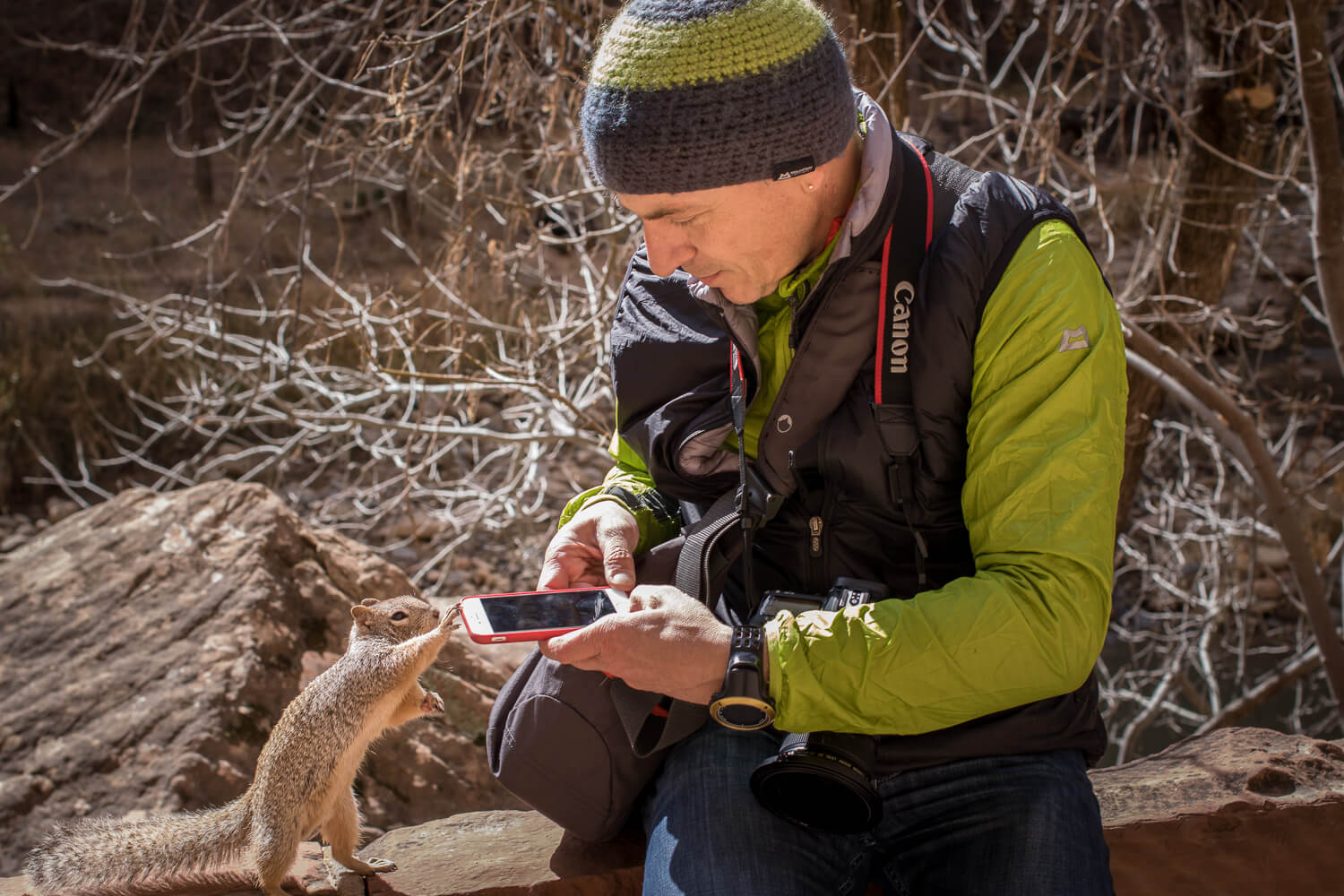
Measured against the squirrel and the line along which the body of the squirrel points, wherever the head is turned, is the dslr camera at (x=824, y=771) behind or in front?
in front

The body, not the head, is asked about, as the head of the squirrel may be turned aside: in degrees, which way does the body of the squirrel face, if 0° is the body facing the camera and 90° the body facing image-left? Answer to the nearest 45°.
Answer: approximately 270°

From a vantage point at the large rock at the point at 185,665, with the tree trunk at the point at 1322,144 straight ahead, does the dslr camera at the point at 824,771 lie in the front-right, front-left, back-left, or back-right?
front-right

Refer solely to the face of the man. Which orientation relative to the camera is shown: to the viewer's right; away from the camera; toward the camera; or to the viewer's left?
to the viewer's left

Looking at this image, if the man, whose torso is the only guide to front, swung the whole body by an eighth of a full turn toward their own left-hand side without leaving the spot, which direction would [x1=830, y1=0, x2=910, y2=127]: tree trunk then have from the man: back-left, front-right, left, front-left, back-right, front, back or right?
back

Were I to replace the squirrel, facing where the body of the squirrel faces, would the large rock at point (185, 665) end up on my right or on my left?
on my left

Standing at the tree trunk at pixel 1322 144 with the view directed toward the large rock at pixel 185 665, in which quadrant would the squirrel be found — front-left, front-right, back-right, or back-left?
front-left

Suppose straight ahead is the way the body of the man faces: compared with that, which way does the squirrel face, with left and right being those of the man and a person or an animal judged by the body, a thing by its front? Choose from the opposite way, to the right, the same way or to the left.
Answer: the opposite way

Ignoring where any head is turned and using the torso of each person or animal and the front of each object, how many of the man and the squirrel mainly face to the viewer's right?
1

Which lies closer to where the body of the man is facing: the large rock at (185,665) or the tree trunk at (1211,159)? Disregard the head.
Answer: the large rock

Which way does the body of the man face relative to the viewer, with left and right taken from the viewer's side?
facing the viewer and to the left of the viewer
